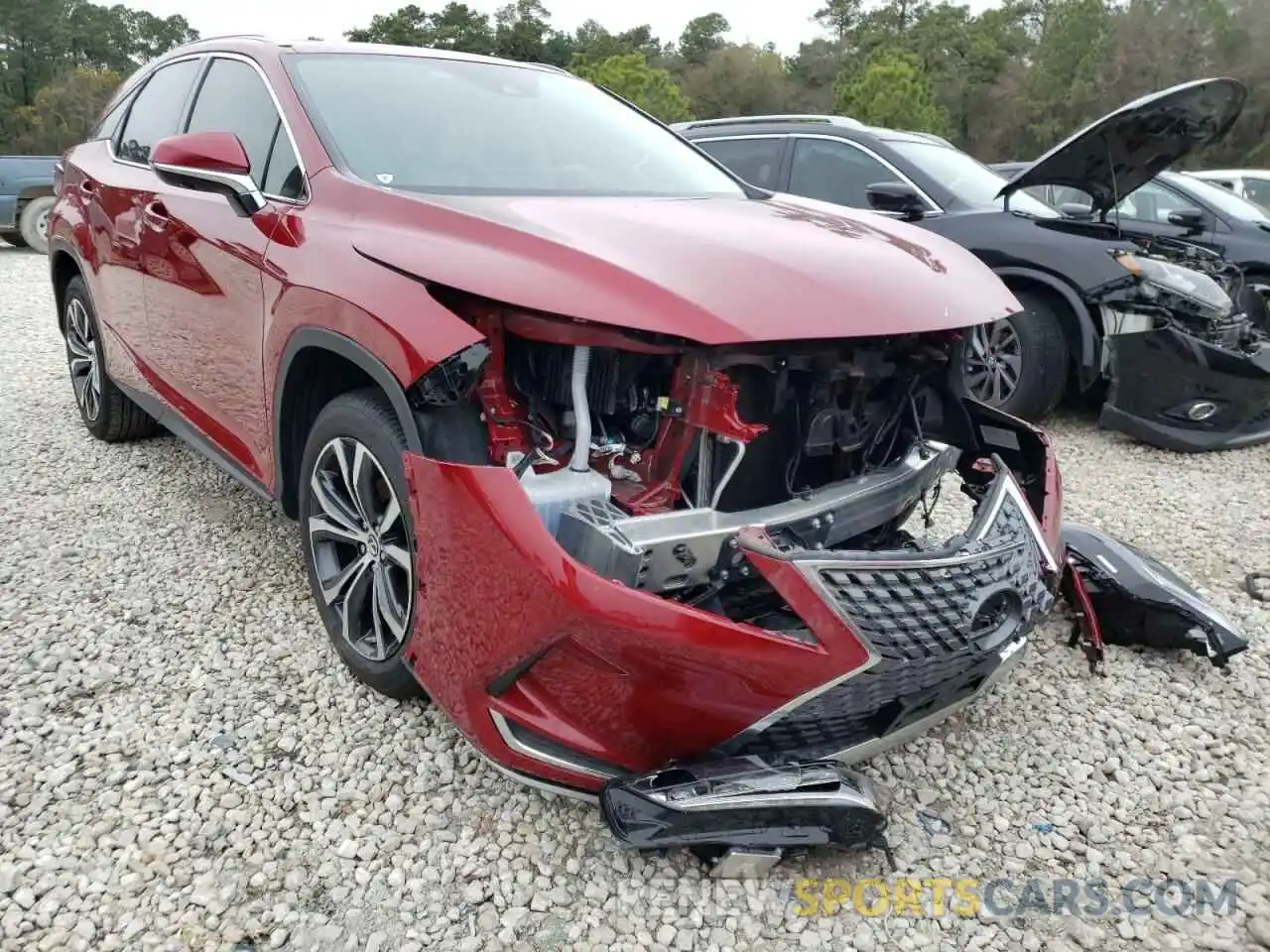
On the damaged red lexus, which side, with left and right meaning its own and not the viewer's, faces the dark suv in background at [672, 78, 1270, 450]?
left

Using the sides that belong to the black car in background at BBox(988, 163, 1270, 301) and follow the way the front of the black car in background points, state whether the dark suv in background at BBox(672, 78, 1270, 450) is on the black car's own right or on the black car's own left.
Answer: on the black car's own right

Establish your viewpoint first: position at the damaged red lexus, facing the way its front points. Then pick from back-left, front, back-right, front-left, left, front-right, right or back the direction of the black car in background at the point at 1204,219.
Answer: left

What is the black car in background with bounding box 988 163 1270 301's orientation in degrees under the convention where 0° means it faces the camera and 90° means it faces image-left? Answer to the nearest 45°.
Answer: approximately 315°

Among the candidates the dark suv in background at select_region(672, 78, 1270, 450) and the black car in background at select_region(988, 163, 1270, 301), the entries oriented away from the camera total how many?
0

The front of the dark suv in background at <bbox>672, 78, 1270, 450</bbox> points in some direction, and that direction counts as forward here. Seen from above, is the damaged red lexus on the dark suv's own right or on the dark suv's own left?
on the dark suv's own right

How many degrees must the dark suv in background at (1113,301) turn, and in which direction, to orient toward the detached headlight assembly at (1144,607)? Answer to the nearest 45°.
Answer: approximately 45° to its right

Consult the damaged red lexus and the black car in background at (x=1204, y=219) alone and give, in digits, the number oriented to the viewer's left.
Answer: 0

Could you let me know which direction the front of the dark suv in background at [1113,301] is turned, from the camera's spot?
facing the viewer and to the right of the viewer

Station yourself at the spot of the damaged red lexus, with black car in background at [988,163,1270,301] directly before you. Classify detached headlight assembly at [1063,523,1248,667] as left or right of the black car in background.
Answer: right
